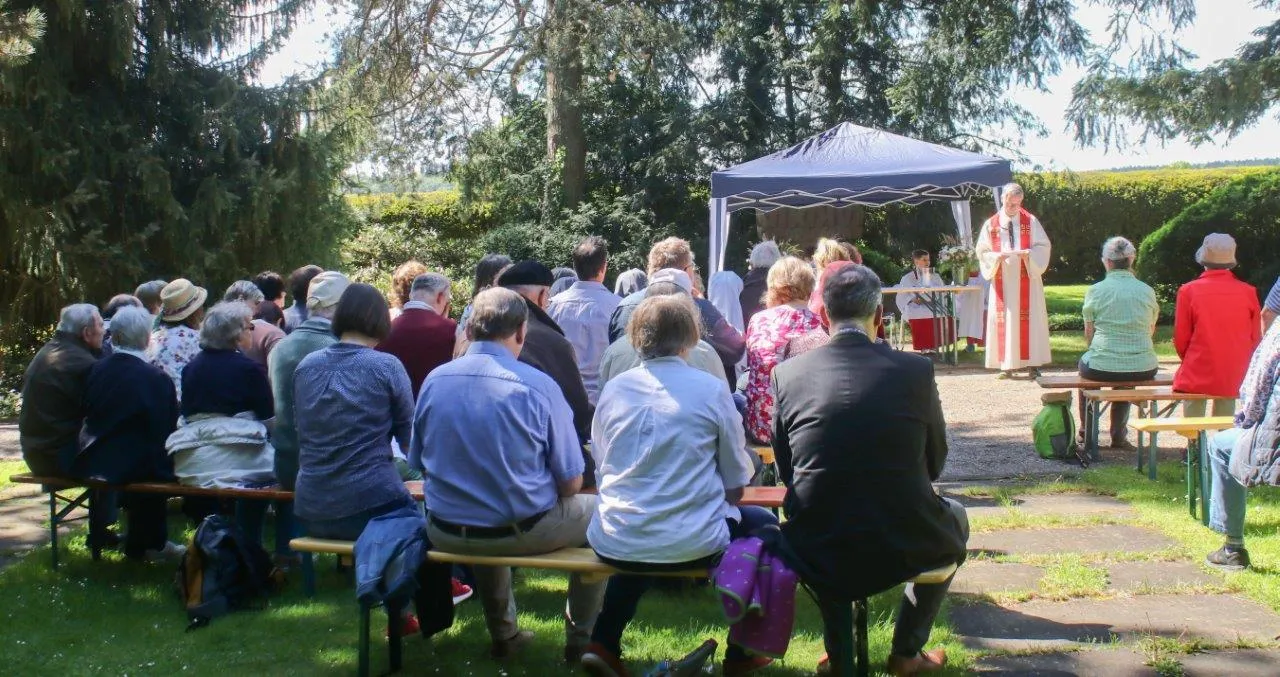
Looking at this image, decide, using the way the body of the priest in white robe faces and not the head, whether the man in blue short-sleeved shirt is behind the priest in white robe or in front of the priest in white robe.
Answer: in front

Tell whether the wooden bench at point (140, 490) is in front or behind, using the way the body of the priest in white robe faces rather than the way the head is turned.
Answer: in front

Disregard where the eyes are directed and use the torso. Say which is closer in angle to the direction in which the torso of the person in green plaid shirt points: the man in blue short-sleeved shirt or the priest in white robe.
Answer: the priest in white robe

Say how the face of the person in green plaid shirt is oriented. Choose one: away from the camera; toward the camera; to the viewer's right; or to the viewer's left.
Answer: away from the camera

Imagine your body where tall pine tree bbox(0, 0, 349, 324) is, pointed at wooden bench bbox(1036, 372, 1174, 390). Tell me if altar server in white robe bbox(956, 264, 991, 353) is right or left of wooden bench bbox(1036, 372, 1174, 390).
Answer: left

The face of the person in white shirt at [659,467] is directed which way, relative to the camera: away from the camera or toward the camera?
away from the camera

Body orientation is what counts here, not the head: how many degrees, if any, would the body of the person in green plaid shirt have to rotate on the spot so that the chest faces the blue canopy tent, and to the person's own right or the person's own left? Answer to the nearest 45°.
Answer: approximately 45° to the person's own left

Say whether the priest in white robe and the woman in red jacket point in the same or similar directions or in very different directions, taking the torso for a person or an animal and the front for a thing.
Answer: very different directions

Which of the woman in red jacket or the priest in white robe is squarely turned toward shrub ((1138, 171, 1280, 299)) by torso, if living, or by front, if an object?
the woman in red jacket

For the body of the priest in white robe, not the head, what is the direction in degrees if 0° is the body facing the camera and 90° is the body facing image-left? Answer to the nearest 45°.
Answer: approximately 0°

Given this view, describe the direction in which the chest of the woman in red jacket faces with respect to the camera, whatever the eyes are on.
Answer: away from the camera

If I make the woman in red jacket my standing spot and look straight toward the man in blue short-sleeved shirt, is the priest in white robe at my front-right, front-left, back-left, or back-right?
back-right

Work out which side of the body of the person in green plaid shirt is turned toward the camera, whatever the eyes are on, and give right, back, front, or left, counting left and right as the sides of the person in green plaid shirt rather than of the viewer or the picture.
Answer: back

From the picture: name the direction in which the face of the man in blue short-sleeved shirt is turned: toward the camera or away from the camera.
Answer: away from the camera
